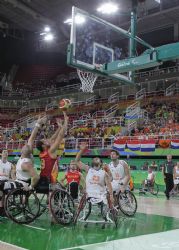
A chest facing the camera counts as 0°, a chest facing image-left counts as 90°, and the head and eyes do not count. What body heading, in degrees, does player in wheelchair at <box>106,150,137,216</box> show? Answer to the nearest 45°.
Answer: approximately 45°

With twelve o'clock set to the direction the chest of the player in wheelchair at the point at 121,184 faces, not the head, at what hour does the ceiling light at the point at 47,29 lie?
The ceiling light is roughly at 4 o'clock from the player in wheelchair.

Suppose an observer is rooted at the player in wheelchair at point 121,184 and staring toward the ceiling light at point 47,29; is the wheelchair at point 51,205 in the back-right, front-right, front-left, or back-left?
back-left

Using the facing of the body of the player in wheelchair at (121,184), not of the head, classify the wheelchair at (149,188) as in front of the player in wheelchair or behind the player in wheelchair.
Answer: behind

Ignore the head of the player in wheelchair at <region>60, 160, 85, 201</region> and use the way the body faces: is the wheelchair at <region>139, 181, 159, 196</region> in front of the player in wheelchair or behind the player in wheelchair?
behind
